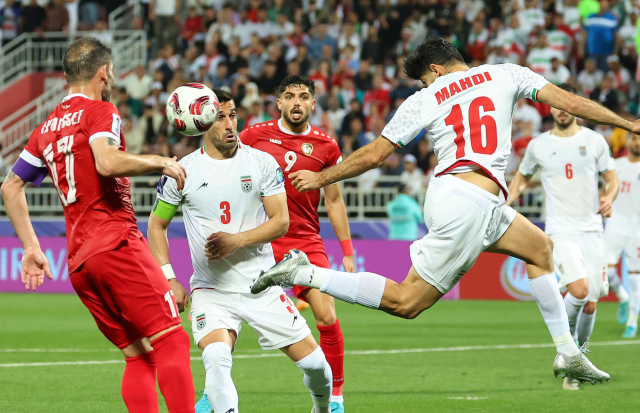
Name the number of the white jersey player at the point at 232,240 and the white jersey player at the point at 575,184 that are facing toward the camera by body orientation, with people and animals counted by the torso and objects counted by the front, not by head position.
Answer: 2

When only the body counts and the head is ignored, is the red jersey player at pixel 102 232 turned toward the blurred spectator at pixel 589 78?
yes

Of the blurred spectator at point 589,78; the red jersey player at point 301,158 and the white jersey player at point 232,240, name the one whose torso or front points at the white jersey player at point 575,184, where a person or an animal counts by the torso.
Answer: the blurred spectator

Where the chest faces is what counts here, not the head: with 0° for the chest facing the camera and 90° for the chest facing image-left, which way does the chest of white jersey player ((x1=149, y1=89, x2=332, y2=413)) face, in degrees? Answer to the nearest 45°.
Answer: approximately 0°

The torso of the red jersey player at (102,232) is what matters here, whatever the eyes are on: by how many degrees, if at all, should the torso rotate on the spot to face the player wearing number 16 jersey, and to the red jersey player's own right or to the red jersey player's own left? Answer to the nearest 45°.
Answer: approximately 45° to the red jersey player's own right

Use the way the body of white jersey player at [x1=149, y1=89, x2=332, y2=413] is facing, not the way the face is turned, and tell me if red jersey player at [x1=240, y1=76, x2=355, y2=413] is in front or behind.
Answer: behind

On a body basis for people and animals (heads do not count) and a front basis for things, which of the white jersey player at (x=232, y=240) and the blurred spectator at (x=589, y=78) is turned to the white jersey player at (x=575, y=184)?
the blurred spectator

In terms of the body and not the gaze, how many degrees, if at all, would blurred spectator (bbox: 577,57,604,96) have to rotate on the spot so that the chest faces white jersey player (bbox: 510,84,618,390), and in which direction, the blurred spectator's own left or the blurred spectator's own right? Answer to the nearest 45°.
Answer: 0° — they already face them

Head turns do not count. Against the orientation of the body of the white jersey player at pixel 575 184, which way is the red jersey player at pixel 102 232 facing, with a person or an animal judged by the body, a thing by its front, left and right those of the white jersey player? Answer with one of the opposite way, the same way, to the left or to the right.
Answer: the opposite way
